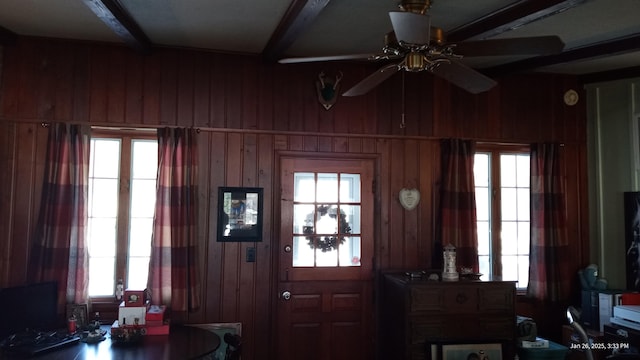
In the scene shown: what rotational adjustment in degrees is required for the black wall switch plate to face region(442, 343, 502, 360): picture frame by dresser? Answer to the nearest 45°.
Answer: approximately 90° to its left

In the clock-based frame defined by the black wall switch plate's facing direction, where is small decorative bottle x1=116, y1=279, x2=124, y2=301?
The small decorative bottle is roughly at 3 o'clock from the black wall switch plate.

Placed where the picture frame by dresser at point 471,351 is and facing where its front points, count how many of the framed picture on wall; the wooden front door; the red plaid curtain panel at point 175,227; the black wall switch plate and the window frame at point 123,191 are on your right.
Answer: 5

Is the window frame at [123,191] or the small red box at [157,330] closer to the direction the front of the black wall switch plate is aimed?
the small red box

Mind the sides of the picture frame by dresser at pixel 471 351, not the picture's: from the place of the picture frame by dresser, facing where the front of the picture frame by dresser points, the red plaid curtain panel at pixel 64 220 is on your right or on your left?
on your right

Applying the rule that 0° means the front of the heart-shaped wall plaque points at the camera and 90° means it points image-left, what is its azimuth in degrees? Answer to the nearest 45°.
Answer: approximately 0°

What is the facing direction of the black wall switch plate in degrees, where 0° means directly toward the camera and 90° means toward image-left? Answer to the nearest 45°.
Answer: approximately 0°

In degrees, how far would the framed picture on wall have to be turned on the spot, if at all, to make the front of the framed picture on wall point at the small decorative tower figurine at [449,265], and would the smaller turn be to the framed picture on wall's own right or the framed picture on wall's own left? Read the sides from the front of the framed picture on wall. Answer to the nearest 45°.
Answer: approximately 90° to the framed picture on wall's own left
